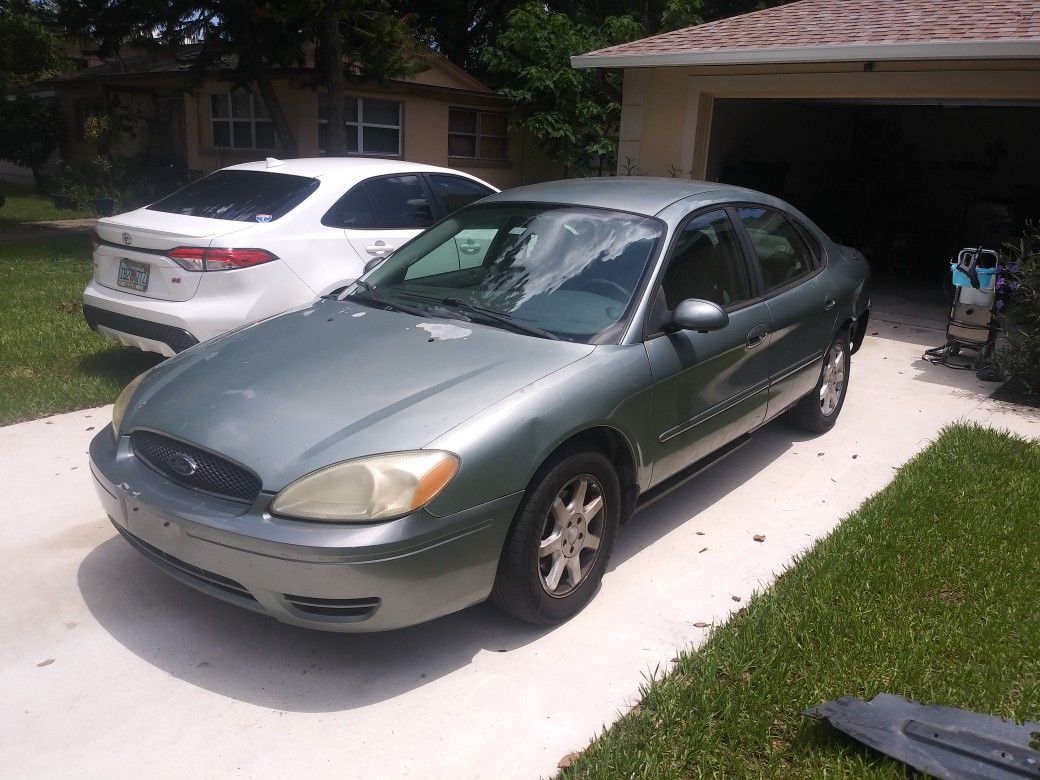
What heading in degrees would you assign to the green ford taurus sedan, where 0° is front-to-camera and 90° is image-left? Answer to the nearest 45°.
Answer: approximately 45°

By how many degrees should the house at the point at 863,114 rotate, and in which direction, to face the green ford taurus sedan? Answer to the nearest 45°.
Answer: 0° — it already faces it

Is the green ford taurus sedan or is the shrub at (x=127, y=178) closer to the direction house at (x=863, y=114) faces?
the green ford taurus sedan

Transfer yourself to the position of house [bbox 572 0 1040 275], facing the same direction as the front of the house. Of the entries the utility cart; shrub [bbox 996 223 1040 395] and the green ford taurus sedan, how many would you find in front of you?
3

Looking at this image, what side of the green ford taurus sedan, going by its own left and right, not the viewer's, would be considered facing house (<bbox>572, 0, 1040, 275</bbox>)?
back

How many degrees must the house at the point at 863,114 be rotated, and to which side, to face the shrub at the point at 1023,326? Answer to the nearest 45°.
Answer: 0° — it already faces it

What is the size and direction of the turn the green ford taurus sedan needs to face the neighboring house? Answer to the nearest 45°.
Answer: approximately 135° to its right

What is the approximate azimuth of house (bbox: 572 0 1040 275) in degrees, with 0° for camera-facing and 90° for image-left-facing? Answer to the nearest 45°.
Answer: approximately 0°

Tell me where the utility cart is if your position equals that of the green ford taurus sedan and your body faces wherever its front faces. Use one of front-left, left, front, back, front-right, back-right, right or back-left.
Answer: back
